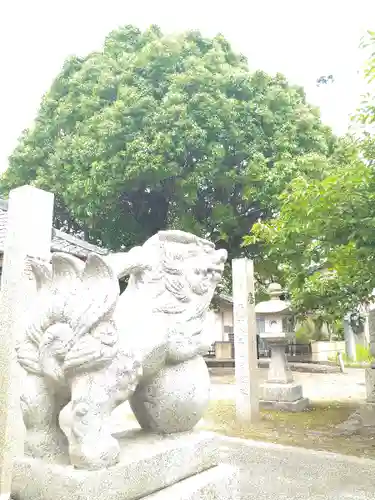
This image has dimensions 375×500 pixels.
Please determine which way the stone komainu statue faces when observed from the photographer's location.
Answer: facing away from the viewer and to the right of the viewer

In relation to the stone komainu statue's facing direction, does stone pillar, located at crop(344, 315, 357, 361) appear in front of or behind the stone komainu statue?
in front

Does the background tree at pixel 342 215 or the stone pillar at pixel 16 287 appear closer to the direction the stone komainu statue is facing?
the background tree

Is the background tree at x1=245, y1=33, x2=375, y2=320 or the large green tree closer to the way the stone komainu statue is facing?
the background tree

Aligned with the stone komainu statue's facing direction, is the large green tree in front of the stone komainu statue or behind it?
in front

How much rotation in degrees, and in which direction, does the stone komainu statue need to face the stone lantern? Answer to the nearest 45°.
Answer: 0° — it already faces it

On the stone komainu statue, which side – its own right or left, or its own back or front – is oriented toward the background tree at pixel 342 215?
front

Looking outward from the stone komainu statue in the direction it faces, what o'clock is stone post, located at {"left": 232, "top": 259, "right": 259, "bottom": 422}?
The stone post is roughly at 11 o'clock from the stone komainu statue.

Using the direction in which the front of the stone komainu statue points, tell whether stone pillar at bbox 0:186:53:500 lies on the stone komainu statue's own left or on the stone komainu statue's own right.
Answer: on the stone komainu statue's own left
